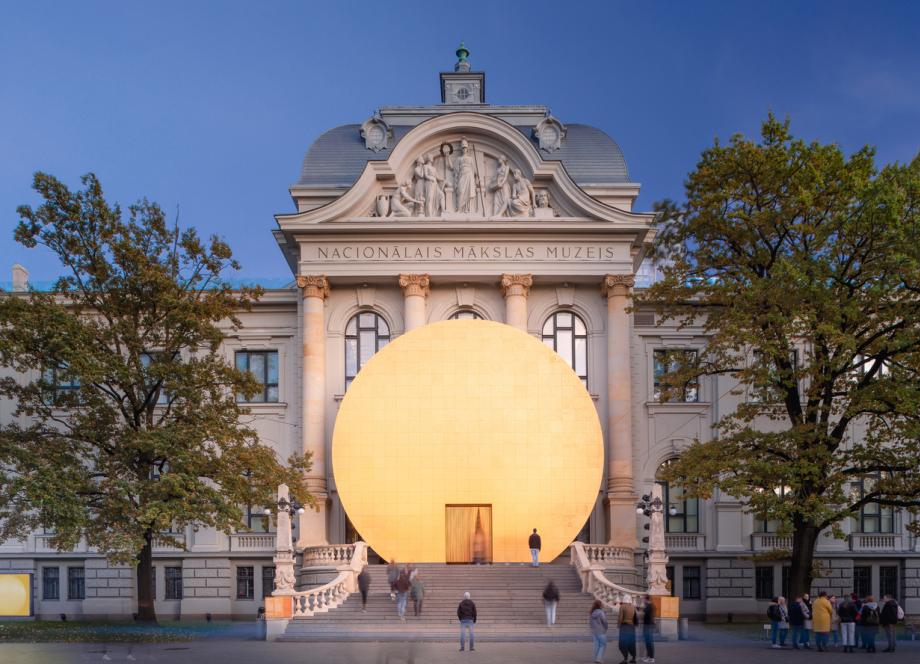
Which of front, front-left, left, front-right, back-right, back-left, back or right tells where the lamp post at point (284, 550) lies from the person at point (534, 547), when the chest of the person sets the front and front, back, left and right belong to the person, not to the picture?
back-left

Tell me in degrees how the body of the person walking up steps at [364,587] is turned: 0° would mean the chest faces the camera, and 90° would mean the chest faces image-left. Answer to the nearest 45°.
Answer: approximately 180°

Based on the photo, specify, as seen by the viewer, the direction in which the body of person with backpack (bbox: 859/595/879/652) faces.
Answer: away from the camera

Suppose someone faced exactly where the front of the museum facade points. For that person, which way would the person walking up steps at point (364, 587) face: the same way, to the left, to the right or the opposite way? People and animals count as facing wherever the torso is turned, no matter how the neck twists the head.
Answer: the opposite way

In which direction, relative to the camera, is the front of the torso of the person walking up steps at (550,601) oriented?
away from the camera

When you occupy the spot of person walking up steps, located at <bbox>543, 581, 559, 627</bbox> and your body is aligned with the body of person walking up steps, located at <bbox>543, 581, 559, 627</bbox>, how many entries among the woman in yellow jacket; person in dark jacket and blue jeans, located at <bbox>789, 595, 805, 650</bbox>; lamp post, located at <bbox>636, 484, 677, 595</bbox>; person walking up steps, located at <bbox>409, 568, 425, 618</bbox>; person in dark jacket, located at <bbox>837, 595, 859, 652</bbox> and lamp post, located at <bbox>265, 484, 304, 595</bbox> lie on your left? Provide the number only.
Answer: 2

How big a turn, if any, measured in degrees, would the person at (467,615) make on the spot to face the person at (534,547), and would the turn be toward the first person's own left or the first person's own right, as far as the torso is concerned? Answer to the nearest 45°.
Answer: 0° — they already face them

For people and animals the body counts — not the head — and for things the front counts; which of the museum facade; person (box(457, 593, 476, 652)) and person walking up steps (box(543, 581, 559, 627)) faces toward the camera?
the museum facade

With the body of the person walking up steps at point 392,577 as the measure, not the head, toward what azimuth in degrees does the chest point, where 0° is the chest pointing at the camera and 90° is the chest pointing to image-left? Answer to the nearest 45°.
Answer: approximately 180°

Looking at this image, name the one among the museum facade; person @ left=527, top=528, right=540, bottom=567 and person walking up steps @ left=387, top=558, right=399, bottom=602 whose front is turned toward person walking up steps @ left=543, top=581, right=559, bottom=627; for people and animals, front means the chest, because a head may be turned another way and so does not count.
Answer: the museum facade

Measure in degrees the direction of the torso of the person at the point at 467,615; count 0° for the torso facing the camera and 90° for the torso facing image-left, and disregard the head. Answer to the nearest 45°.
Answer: approximately 180°

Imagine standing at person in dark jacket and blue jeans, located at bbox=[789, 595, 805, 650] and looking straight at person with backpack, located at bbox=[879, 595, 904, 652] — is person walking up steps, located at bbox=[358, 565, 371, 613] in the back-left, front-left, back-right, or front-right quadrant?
back-left

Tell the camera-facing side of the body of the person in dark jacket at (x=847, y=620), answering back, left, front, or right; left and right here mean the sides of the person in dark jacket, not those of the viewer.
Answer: back
